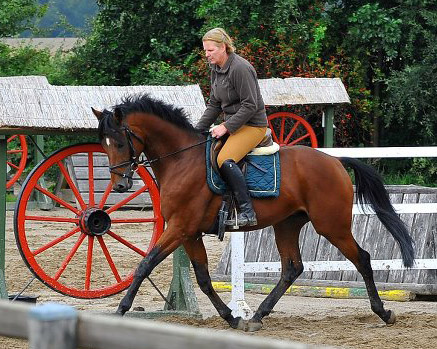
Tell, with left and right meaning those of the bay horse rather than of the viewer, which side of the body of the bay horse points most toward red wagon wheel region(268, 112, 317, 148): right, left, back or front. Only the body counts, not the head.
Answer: right

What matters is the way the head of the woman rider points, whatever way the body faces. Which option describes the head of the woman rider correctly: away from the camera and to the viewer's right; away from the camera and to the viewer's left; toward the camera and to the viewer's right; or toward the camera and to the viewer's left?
toward the camera and to the viewer's left

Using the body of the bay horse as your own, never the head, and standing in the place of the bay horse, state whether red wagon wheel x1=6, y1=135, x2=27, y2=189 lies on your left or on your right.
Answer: on your right

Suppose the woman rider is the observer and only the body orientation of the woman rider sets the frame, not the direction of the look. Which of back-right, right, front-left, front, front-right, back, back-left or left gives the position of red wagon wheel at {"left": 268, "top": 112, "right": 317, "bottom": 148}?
right

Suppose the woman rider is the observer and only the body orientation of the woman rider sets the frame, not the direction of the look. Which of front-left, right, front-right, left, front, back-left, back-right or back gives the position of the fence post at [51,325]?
left

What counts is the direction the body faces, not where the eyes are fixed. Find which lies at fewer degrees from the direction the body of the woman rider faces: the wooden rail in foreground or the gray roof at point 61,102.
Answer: the gray roof

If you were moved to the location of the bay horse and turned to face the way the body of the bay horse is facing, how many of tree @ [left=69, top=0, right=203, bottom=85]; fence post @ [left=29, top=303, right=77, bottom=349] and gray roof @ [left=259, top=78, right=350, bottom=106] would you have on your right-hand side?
2

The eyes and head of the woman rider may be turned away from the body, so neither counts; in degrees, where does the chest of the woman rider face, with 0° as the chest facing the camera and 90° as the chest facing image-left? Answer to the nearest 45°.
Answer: approximately 90°

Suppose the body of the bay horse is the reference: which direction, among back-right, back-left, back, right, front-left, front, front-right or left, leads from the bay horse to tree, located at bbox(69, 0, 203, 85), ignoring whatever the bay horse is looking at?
right

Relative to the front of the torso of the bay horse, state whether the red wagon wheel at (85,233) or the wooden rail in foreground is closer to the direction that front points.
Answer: the red wagon wheel

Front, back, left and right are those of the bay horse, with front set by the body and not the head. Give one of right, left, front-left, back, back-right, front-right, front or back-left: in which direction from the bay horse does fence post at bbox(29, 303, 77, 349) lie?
left

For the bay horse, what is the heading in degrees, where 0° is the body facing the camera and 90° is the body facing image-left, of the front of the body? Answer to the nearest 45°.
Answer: approximately 90°
